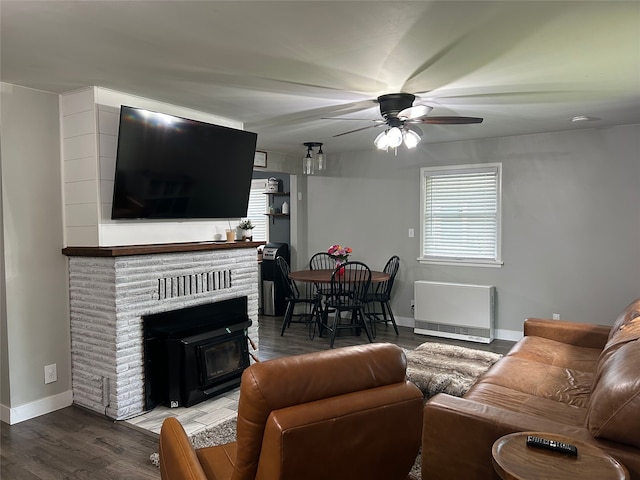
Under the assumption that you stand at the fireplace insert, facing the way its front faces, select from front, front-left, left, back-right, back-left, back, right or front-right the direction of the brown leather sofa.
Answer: front

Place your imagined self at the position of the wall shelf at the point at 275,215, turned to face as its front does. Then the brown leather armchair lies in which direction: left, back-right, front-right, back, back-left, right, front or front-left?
front-left

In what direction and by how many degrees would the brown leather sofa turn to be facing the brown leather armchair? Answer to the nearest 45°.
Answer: approximately 45° to its left

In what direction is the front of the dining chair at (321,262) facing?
toward the camera

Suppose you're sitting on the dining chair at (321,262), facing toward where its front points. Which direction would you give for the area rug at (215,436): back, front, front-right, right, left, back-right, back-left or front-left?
front

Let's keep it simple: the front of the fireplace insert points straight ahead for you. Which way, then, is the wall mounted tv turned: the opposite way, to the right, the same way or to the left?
the same way

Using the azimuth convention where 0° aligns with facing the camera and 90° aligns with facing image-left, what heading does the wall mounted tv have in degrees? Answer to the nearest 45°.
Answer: approximately 315°

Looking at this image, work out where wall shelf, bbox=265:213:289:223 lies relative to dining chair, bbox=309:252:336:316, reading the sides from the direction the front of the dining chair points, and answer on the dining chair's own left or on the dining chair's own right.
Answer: on the dining chair's own right

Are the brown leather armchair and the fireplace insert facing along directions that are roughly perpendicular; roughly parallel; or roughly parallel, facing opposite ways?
roughly parallel, facing opposite ways

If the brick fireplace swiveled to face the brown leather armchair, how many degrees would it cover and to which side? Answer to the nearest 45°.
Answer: approximately 45° to its right

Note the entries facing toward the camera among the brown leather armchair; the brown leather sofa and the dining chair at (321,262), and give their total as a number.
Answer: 1

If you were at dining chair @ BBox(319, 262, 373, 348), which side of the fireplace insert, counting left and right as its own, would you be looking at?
left

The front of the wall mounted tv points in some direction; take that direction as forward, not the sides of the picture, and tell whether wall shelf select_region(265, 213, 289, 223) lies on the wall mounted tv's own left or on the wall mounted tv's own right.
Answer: on the wall mounted tv's own left

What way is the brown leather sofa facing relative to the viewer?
to the viewer's left

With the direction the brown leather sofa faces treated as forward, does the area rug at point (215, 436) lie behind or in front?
in front

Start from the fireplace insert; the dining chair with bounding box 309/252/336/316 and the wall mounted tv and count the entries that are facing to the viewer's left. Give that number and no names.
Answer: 0

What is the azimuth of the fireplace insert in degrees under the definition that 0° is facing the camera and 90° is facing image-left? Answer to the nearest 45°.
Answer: approximately 315°

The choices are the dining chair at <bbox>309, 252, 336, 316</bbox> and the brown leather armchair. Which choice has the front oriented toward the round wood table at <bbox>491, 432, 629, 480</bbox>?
the dining chair

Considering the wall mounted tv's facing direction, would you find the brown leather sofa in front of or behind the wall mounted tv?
in front
